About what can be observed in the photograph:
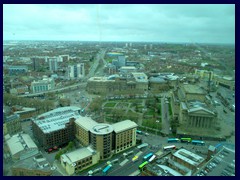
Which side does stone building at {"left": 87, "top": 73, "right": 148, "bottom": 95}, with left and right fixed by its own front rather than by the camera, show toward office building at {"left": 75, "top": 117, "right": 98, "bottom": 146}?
front

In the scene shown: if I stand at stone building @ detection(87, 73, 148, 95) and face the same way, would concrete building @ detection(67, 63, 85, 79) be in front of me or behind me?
behind

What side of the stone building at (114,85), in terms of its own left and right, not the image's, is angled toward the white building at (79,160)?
front

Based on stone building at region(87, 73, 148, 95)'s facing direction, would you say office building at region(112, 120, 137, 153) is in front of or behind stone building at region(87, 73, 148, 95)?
in front

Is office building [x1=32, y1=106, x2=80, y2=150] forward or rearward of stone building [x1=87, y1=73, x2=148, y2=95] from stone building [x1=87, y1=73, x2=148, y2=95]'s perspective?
forward
